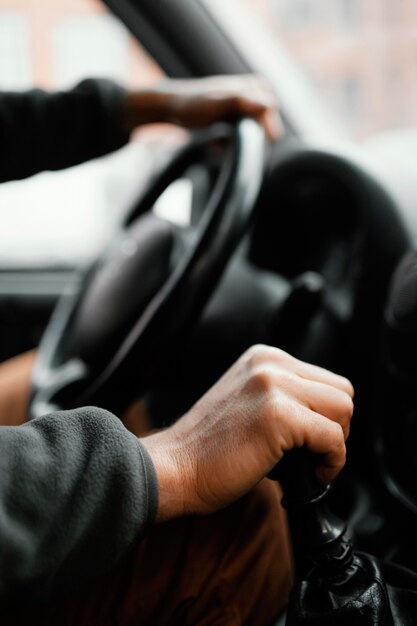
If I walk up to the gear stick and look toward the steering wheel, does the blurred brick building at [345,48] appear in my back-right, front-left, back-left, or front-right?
front-right

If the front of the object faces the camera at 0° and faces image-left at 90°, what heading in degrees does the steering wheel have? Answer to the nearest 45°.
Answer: approximately 90°
